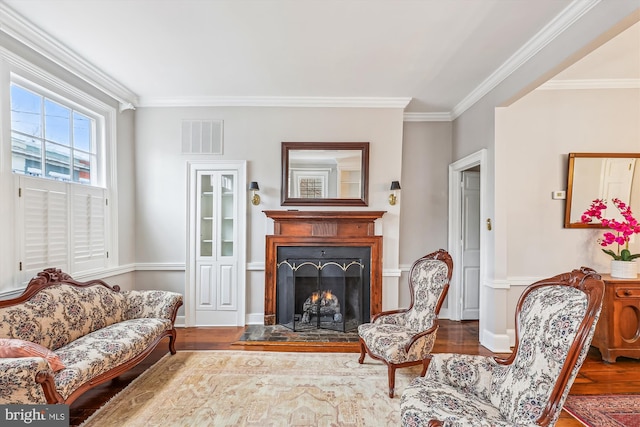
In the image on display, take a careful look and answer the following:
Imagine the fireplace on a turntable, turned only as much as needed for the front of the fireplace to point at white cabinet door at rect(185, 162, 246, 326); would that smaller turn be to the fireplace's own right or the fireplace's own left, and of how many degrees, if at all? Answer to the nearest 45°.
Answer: approximately 90° to the fireplace's own right

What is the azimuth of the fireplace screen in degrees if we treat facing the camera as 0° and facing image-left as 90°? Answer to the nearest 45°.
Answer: approximately 0°

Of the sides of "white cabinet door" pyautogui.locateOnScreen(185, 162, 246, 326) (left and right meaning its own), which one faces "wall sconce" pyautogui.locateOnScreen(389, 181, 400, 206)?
left

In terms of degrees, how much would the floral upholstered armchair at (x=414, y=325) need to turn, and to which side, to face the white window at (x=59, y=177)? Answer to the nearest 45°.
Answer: approximately 45° to its right

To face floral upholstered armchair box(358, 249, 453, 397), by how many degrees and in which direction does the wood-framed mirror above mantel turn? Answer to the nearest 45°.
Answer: approximately 45° to its left

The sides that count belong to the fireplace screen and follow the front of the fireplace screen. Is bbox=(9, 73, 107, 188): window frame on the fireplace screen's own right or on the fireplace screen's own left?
on the fireplace screen's own right

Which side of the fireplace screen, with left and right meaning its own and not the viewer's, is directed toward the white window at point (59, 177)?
right

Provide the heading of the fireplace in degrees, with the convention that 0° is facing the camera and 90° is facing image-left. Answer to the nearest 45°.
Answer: approximately 0°

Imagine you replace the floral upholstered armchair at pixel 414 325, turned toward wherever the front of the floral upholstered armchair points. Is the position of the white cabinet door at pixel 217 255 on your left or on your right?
on your right

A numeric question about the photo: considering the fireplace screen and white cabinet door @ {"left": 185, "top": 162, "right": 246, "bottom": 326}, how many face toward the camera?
2

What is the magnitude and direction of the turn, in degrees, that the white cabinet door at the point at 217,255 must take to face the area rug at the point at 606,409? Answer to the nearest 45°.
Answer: approximately 45° to its left
